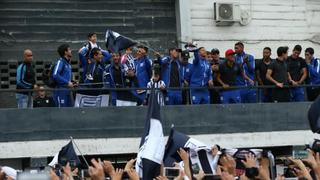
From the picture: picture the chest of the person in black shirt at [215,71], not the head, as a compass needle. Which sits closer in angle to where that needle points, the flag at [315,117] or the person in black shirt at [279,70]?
the flag

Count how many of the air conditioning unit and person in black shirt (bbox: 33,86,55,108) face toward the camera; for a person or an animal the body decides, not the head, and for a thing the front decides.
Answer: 2

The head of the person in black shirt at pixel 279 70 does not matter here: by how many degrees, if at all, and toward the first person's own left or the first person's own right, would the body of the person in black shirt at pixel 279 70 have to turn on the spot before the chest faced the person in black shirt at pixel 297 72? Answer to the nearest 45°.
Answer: approximately 90° to the first person's own left

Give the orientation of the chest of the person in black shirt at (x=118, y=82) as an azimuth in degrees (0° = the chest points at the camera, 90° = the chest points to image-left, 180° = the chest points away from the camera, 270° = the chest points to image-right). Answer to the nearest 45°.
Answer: approximately 315°

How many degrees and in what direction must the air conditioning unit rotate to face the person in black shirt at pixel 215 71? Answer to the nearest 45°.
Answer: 0° — it already faces them

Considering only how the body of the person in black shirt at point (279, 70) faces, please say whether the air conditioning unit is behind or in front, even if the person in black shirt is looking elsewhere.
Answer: behind
